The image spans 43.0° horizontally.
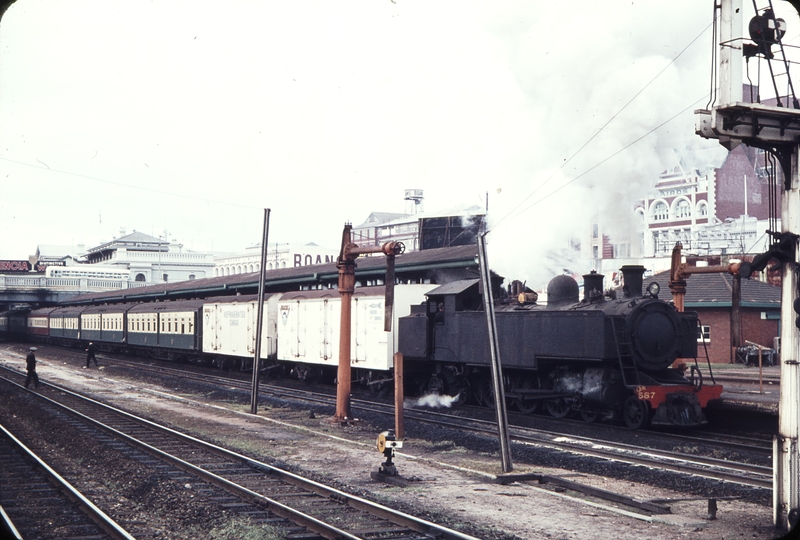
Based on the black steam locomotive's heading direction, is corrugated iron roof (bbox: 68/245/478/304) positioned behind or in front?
behind

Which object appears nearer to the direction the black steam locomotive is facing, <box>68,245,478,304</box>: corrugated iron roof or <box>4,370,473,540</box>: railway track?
the railway track

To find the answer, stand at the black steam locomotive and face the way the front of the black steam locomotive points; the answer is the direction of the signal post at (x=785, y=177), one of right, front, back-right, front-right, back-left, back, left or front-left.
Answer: front-right

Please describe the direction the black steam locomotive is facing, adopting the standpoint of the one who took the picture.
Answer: facing the viewer and to the right of the viewer

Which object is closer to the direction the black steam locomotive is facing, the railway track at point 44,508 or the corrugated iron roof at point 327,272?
the railway track

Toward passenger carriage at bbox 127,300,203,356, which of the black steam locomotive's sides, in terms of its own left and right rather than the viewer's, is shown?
back

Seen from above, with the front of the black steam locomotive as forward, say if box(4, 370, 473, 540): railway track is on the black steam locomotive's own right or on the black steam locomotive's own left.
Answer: on the black steam locomotive's own right

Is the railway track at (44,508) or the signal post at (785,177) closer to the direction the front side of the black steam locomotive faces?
the signal post

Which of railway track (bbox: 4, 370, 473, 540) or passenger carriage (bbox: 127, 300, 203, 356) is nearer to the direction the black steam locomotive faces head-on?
the railway track
